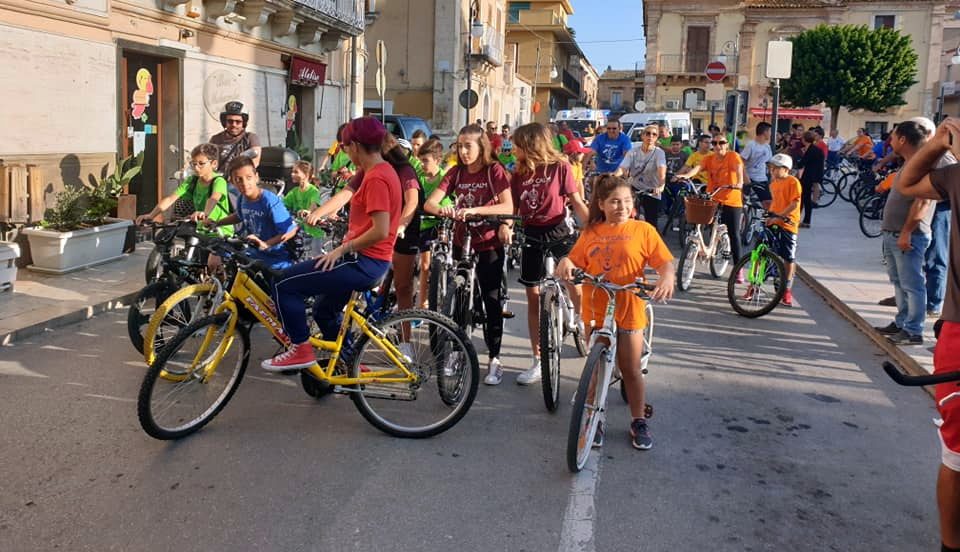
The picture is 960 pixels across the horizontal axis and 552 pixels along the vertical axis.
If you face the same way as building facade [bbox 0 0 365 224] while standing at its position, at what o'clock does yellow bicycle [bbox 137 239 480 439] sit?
The yellow bicycle is roughly at 1 o'clock from the building facade.

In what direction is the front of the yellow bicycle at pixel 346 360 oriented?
to the viewer's left

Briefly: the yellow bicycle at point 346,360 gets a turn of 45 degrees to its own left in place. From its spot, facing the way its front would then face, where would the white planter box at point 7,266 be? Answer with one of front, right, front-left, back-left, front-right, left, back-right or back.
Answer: right

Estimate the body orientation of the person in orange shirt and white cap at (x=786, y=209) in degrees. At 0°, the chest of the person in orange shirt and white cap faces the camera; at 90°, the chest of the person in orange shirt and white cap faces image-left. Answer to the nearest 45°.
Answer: approximately 45°

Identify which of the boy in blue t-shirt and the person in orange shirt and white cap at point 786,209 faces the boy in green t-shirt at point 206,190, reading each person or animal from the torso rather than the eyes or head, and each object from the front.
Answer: the person in orange shirt and white cap

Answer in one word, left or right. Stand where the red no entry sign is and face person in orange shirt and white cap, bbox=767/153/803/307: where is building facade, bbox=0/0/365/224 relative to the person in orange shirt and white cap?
right

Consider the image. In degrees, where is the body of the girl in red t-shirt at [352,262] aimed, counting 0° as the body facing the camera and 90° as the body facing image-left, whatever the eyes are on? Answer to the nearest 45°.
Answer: approximately 90°

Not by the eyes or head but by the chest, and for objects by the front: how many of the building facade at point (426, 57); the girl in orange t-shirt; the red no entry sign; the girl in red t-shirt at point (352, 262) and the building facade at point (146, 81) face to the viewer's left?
1

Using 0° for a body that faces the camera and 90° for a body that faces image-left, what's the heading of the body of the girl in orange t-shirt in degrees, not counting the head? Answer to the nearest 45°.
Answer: approximately 0°

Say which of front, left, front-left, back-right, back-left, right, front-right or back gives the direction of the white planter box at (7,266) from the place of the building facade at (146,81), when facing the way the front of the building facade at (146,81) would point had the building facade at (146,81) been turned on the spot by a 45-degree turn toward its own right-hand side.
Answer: front

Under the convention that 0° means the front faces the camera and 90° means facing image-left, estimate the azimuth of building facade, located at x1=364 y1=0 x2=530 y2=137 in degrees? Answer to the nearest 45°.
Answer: approximately 315°

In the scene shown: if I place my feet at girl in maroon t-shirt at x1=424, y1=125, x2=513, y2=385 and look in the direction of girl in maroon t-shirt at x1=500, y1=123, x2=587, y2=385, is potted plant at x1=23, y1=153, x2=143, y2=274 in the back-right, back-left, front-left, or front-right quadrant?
back-left

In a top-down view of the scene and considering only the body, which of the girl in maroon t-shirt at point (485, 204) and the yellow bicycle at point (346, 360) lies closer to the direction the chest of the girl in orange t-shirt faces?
the yellow bicycle

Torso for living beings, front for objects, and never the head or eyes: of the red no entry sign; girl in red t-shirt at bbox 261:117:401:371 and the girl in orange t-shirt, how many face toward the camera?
2
